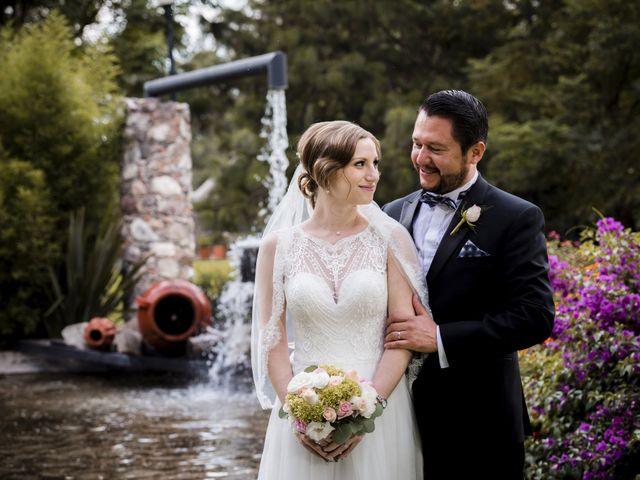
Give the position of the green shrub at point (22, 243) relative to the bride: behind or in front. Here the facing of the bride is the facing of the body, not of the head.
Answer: behind

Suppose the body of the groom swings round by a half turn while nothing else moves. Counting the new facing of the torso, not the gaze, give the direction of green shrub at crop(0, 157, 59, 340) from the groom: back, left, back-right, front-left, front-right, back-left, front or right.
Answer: left

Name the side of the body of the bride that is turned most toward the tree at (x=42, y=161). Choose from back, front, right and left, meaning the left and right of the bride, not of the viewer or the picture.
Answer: back

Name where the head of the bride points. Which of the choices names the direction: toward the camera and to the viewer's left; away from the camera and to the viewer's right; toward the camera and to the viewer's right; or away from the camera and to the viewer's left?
toward the camera and to the viewer's right

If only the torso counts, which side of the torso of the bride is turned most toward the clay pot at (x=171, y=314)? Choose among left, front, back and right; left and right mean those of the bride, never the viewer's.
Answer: back

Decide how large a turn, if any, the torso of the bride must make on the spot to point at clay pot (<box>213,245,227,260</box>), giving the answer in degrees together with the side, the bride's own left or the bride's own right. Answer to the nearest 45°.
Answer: approximately 180°

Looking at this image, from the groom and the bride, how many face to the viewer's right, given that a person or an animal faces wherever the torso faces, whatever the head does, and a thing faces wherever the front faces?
0

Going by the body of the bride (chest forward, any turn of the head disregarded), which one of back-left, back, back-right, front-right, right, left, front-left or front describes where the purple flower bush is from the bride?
back-left

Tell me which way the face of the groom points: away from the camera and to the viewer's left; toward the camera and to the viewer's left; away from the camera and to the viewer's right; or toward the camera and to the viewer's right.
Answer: toward the camera and to the viewer's left

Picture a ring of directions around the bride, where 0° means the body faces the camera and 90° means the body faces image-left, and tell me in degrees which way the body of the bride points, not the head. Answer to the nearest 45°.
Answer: approximately 0°

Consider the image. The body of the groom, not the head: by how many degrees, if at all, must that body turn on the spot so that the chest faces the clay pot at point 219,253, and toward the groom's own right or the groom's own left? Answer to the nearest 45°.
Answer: approximately 135° to the groom's own right

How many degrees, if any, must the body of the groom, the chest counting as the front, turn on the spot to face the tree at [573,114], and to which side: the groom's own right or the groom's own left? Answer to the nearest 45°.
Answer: approximately 135° to the groom's own right

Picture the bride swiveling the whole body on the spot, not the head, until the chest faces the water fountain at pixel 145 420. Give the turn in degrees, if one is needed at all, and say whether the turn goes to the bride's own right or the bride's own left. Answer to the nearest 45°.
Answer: approximately 180°

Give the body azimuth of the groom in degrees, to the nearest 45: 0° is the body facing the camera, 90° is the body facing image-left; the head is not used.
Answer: approximately 45°
